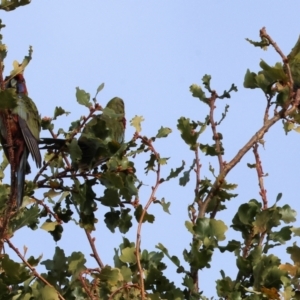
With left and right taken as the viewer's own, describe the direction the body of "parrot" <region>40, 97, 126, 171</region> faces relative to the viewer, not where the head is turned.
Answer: facing to the right of the viewer

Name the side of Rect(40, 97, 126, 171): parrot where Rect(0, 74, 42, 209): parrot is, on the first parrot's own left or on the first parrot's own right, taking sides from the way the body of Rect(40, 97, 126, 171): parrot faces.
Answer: on the first parrot's own left

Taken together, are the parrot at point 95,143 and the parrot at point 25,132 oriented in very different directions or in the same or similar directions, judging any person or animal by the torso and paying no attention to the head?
very different directions

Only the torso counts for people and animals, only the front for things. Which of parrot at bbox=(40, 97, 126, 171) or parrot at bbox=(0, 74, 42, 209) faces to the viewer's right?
parrot at bbox=(40, 97, 126, 171)
